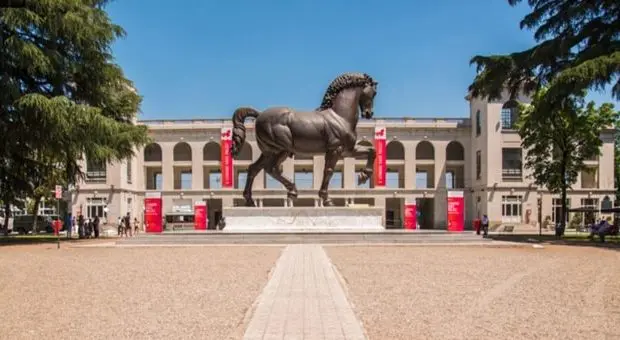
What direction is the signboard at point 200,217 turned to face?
toward the camera

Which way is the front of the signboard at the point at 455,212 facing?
toward the camera

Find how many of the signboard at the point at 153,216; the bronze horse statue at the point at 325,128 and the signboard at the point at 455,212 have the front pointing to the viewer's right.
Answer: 1

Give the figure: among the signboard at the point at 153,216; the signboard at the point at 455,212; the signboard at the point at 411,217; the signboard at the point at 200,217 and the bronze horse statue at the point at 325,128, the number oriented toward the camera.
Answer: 4

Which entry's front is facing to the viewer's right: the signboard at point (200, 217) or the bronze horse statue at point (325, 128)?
the bronze horse statue

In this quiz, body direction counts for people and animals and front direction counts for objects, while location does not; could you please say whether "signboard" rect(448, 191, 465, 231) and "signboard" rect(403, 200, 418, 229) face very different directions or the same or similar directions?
same or similar directions

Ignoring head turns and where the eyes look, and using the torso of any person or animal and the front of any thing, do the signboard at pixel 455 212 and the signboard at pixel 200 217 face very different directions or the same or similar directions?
same or similar directions

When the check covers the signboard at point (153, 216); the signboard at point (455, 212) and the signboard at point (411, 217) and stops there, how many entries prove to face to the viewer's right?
0

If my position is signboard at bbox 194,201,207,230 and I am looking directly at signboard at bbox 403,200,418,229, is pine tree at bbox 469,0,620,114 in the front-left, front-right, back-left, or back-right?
front-right

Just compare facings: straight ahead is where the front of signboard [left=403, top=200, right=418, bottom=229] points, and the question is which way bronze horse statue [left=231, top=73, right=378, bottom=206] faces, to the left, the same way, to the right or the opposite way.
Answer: to the left

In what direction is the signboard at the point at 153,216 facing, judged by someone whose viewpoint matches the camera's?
facing the viewer

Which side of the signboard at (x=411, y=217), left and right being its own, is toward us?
front

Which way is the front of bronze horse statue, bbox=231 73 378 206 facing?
to the viewer's right
